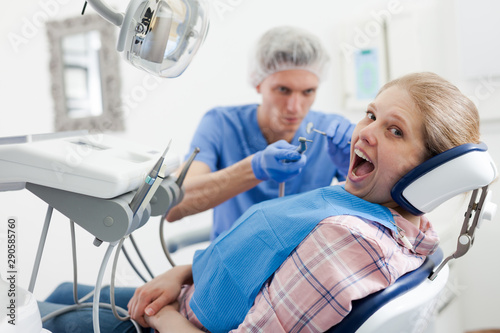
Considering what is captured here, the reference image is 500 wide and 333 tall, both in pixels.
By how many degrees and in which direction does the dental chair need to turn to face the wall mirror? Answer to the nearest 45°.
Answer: approximately 45° to its right

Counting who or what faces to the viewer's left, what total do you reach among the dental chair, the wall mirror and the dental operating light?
1

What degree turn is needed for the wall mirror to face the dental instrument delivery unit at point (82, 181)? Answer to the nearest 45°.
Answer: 0° — it already faces it

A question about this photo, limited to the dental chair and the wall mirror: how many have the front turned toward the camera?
1

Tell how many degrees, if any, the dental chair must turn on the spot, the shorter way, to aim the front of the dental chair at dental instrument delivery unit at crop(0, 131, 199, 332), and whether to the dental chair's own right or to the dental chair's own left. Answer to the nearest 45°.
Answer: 0° — it already faces it

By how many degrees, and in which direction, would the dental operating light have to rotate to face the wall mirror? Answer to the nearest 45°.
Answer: approximately 135° to its left

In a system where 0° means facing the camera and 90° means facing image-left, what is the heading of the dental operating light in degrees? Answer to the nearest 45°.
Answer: approximately 315°

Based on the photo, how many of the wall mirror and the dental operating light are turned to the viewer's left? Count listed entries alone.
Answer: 0

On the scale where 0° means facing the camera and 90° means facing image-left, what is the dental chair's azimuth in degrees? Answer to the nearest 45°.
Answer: approximately 90°

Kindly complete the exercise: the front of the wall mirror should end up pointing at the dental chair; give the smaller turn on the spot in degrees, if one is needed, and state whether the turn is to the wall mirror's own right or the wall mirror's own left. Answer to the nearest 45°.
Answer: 0° — it already faces it

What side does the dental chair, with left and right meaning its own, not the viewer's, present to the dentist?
right
